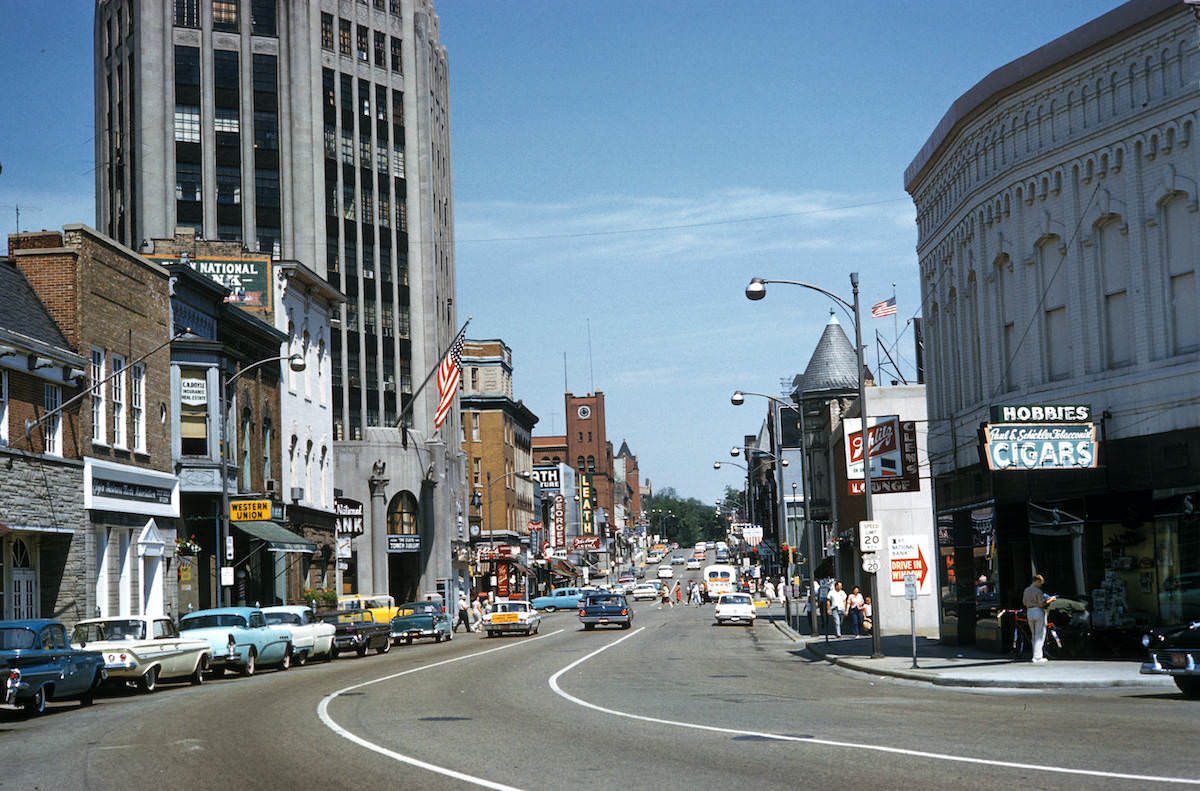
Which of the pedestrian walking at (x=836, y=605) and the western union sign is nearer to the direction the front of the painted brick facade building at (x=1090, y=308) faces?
the western union sign

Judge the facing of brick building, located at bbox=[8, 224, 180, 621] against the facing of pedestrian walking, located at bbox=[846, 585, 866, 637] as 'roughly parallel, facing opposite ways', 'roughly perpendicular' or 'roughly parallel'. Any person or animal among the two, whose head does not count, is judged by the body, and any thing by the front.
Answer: roughly perpendicular

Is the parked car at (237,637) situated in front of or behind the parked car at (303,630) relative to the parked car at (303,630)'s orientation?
behind

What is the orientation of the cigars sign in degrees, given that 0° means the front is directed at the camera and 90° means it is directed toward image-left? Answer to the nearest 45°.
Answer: approximately 0°

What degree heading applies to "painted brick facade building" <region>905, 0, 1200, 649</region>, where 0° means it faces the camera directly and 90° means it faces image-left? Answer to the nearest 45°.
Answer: approximately 45°
